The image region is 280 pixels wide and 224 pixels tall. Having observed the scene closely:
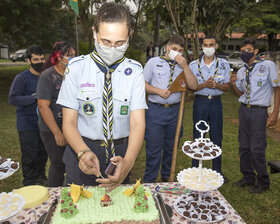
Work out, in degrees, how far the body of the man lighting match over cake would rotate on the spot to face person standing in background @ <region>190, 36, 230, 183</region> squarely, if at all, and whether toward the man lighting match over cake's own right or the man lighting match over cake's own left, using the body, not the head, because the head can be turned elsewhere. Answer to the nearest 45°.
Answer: approximately 135° to the man lighting match over cake's own left

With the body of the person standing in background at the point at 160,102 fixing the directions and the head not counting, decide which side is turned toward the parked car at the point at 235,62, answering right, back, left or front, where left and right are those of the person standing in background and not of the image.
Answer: back

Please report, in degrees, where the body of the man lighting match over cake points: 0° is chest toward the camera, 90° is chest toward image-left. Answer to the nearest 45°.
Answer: approximately 0°

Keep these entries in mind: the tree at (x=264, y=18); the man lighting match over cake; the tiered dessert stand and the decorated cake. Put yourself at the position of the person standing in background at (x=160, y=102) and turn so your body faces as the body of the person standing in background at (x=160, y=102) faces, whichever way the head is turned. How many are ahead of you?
3

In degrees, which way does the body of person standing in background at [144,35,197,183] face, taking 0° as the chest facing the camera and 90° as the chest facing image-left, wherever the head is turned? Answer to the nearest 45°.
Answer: approximately 0°

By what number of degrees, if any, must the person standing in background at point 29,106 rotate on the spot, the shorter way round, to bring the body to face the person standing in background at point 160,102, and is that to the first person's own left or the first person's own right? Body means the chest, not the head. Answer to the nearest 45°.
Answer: approximately 45° to the first person's own left

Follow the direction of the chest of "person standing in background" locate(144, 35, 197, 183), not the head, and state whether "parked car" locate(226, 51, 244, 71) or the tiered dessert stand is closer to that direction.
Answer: the tiered dessert stand

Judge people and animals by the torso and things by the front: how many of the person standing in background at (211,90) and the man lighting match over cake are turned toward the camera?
2

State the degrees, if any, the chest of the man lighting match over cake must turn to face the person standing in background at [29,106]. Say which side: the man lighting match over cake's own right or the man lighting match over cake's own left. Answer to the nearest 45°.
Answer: approximately 135° to the man lighting match over cake's own right
